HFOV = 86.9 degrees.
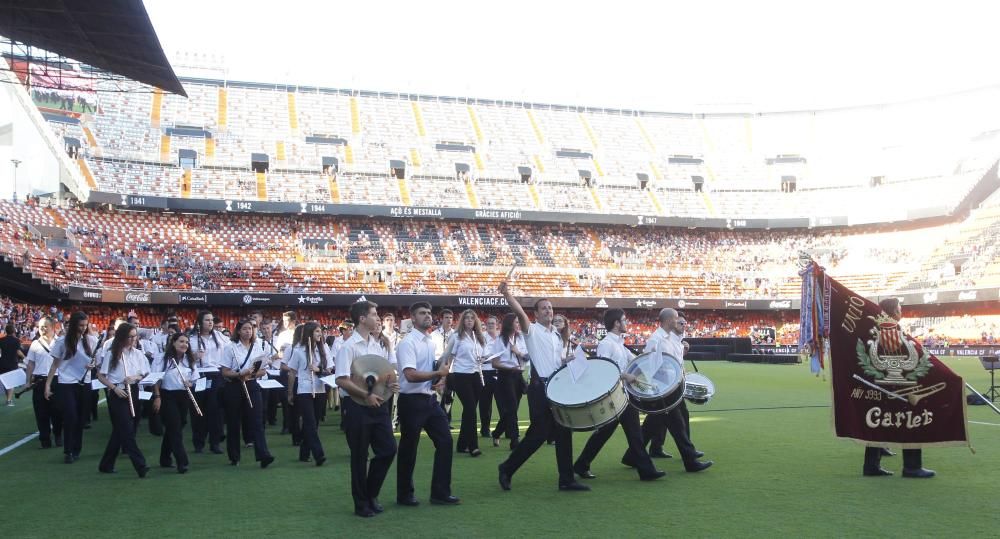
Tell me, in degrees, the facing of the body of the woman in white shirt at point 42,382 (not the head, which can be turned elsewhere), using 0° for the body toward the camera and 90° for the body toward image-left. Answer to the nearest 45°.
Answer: approximately 315°

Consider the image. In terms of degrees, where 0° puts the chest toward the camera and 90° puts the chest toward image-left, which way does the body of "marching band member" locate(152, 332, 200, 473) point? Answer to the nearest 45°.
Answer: approximately 315°

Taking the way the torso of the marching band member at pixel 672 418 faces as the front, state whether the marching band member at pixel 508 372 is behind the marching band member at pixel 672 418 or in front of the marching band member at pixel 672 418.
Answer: behind

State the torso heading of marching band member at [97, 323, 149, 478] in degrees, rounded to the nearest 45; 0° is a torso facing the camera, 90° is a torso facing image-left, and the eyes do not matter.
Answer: approximately 315°

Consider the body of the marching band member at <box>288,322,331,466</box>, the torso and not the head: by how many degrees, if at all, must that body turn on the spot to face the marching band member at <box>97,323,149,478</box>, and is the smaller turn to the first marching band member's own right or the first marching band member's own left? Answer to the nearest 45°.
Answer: approximately 135° to the first marching band member's own right

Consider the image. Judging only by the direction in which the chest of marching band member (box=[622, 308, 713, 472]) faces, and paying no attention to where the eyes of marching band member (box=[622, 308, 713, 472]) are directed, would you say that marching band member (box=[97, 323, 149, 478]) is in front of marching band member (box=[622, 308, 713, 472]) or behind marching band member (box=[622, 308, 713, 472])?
behind

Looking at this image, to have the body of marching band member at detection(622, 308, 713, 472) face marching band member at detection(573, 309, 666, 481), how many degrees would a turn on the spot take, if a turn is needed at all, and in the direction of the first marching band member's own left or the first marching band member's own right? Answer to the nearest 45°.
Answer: approximately 135° to the first marching band member's own right

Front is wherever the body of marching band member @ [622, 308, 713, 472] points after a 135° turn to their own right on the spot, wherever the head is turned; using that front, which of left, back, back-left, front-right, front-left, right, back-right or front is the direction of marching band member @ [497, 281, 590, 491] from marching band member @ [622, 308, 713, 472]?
front

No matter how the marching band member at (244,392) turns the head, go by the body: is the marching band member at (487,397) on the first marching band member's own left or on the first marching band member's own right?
on the first marching band member's own left
